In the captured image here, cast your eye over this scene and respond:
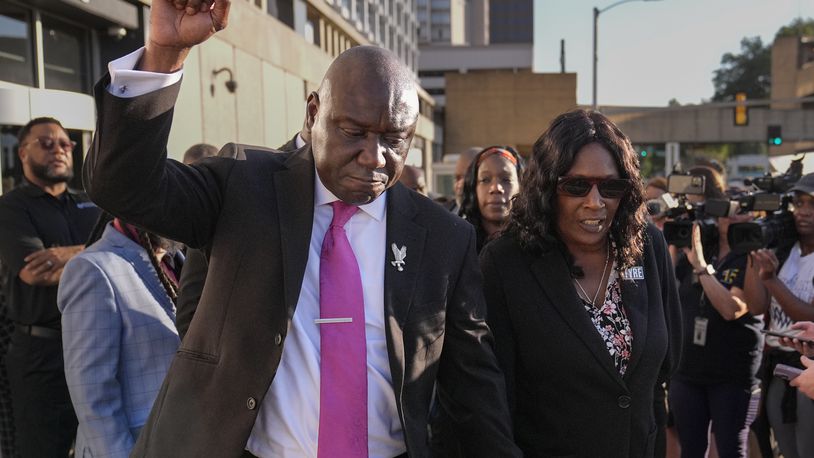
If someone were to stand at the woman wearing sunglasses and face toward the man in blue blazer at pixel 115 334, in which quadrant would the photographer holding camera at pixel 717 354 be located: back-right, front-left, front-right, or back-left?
back-right

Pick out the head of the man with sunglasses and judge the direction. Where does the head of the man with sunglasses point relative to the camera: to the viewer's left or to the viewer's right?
to the viewer's right

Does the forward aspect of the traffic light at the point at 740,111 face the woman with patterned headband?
yes

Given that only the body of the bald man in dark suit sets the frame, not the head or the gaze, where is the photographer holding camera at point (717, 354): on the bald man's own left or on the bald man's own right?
on the bald man's own left

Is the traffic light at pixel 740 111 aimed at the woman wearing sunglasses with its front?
yes

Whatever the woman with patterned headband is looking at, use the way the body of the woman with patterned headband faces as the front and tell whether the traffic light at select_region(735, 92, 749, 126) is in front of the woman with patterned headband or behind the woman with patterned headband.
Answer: behind

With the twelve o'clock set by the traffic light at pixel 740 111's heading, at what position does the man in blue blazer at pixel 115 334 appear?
The man in blue blazer is roughly at 12 o'clock from the traffic light.

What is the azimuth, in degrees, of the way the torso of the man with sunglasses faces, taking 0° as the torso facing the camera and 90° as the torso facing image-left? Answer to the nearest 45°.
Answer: approximately 315°

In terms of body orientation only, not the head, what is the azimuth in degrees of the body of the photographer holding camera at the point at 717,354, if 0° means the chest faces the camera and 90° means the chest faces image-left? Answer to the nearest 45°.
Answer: approximately 45°
